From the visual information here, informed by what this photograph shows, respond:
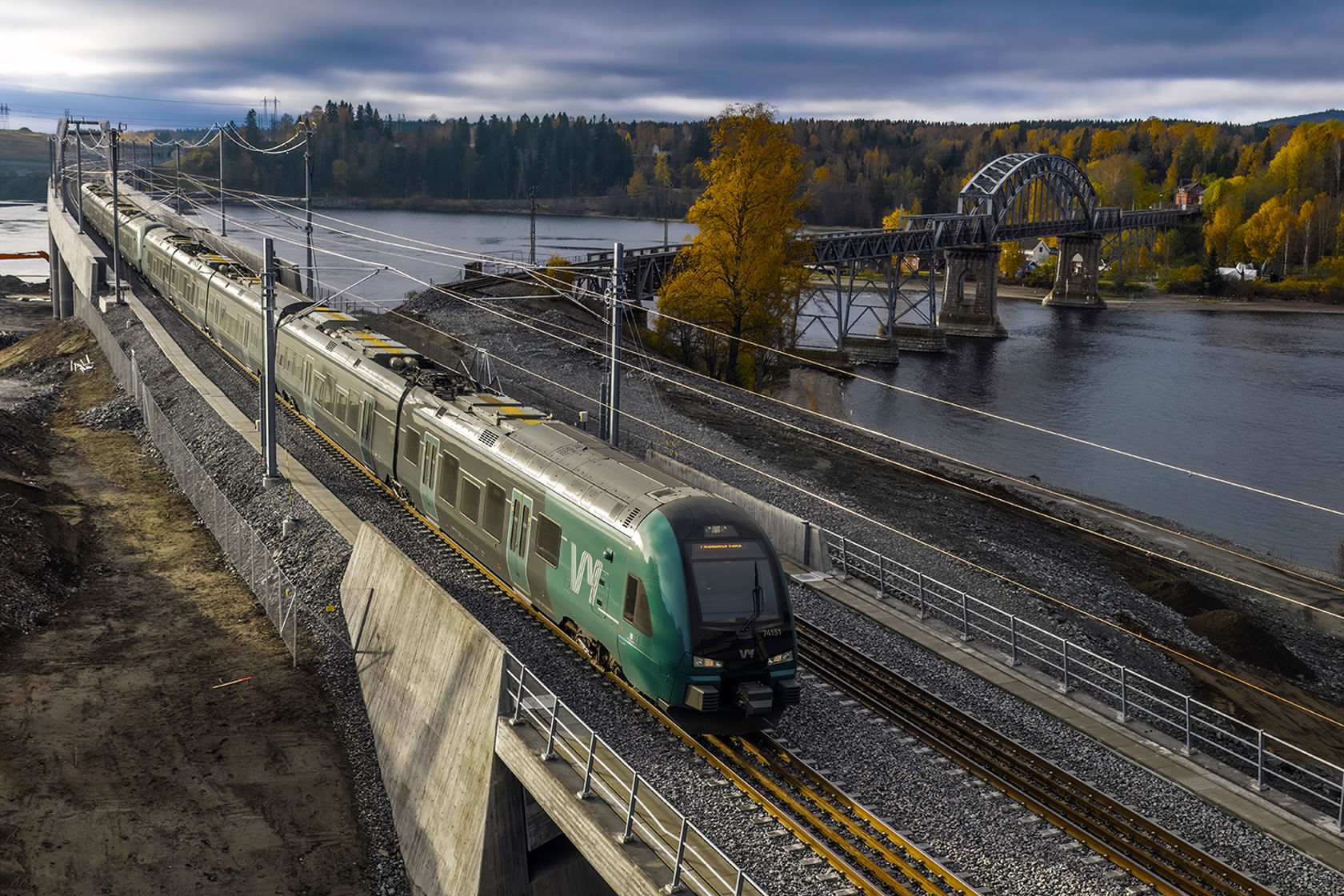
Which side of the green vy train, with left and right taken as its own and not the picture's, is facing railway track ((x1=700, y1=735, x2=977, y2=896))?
front

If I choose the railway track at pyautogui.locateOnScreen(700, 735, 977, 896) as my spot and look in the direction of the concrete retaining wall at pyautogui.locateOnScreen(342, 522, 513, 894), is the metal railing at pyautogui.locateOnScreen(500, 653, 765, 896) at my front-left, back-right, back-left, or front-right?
front-left

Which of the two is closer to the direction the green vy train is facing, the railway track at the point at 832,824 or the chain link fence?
the railway track

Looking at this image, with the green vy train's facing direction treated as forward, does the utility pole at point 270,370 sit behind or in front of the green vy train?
behind

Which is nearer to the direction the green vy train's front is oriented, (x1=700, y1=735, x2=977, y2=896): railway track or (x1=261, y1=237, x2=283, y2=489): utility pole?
the railway track

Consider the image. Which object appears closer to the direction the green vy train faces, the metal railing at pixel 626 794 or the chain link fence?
the metal railing

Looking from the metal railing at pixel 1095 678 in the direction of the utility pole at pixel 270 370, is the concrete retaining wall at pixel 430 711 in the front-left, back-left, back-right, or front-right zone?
front-left

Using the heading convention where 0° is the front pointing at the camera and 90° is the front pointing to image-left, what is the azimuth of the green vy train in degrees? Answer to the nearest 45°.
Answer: approximately 315°

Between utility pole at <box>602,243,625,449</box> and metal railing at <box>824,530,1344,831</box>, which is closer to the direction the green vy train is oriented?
the metal railing

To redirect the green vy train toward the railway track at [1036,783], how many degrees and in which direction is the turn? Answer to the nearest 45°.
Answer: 0° — it already faces it

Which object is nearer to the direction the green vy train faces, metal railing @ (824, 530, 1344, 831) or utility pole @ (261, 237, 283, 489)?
the metal railing
